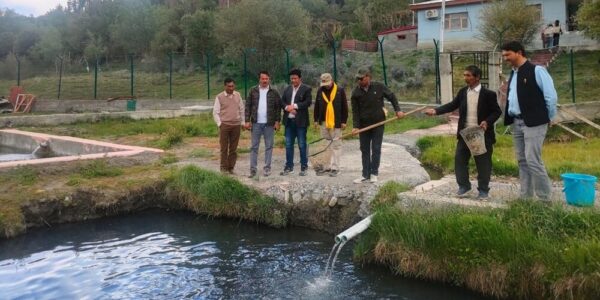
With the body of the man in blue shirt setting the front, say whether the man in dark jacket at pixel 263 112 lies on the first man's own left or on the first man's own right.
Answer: on the first man's own right

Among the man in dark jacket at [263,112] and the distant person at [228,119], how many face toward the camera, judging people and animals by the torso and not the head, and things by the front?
2

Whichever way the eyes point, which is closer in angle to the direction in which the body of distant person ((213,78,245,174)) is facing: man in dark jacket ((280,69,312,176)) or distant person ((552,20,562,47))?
the man in dark jacket

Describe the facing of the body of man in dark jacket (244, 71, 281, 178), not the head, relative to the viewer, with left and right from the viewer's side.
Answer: facing the viewer

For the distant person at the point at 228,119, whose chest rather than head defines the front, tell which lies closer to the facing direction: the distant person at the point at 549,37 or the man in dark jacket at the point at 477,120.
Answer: the man in dark jacket

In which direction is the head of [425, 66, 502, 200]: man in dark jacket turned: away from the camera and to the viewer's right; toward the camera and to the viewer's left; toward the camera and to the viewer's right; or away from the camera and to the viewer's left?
toward the camera and to the viewer's left

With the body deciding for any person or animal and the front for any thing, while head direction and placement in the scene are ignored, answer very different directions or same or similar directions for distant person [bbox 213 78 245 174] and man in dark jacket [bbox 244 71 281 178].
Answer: same or similar directions

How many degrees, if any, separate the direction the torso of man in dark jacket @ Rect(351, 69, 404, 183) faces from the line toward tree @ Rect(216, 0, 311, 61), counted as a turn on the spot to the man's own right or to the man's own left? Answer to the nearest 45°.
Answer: approximately 135° to the man's own right

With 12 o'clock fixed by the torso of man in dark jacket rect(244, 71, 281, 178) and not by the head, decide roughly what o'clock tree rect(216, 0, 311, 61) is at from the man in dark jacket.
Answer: The tree is roughly at 6 o'clock from the man in dark jacket.
